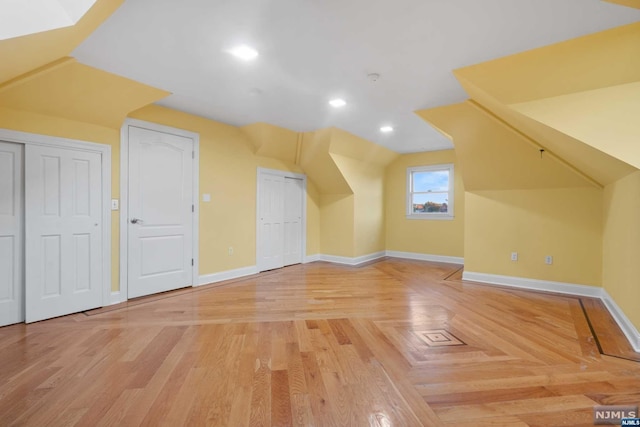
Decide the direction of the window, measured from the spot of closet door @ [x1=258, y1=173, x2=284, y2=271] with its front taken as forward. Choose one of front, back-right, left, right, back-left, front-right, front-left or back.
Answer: front-left

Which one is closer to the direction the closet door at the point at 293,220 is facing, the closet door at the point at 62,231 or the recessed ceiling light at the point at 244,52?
the recessed ceiling light

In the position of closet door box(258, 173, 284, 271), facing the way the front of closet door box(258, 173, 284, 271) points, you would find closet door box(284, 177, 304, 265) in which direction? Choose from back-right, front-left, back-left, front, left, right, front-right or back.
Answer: left

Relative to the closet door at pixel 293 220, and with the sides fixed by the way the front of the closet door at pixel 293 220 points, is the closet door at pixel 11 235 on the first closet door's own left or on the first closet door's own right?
on the first closet door's own right

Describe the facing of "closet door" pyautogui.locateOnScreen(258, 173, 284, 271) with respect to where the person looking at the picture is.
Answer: facing the viewer and to the right of the viewer

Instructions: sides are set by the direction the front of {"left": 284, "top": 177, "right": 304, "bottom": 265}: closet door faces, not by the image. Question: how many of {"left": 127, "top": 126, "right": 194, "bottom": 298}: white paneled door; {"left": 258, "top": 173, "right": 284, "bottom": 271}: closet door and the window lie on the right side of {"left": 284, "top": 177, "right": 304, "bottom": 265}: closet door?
2

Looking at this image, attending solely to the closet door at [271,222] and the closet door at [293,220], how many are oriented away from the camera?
0

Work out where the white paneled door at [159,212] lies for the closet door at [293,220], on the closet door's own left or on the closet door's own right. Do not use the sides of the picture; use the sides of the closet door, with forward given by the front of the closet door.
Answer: on the closet door's own right

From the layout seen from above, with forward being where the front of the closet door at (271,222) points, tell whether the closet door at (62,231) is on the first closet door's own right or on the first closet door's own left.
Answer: on the first closet door's own right

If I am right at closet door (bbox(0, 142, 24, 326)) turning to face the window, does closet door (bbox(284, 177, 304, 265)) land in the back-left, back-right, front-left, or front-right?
front-left

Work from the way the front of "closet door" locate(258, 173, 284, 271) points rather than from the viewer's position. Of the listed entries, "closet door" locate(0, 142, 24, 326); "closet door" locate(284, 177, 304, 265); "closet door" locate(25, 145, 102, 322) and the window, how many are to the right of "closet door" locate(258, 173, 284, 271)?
2

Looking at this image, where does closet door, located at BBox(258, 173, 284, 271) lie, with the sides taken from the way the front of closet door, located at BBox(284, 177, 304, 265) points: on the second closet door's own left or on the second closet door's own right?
on the second closet door's own right

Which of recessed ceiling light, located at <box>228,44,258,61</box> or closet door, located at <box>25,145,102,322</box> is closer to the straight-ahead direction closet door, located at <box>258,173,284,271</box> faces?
the recessed ceiling light

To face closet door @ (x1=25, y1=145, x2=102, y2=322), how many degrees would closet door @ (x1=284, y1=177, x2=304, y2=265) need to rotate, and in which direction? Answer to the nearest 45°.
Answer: approximately 90° to its right
